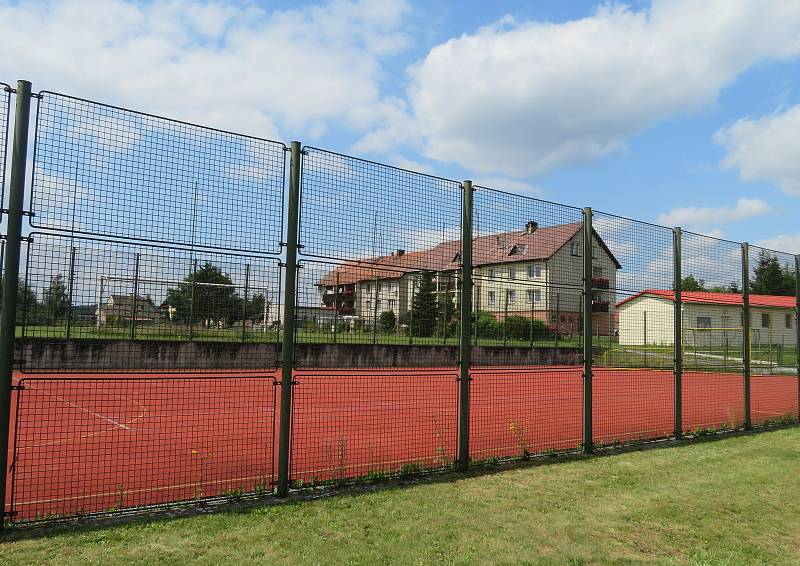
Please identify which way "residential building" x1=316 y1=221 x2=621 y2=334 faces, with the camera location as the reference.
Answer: facing the viewer and to the left of the viewer

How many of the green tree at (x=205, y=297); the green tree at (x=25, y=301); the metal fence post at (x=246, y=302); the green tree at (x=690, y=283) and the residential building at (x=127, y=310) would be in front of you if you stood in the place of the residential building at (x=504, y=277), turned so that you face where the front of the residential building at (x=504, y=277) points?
4

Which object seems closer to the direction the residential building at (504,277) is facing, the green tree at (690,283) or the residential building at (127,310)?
the residential building

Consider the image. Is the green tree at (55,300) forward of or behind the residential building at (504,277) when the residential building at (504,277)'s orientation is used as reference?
forward

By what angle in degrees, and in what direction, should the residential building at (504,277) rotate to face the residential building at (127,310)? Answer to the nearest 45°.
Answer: approximately 90° to its right

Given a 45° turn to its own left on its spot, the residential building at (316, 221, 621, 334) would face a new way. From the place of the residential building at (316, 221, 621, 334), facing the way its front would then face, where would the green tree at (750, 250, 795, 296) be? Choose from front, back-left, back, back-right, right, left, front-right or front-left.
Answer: back-left

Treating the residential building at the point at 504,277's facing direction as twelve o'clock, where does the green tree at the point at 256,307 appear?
The green tree is roughly at 2 o'clock from the residential building.

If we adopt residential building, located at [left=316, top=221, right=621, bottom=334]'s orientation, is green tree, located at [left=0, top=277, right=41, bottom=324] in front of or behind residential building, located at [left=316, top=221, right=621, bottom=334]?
in front

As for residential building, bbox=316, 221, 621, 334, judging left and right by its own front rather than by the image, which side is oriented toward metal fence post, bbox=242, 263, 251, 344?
front

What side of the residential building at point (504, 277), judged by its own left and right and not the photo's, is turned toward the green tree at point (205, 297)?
front
